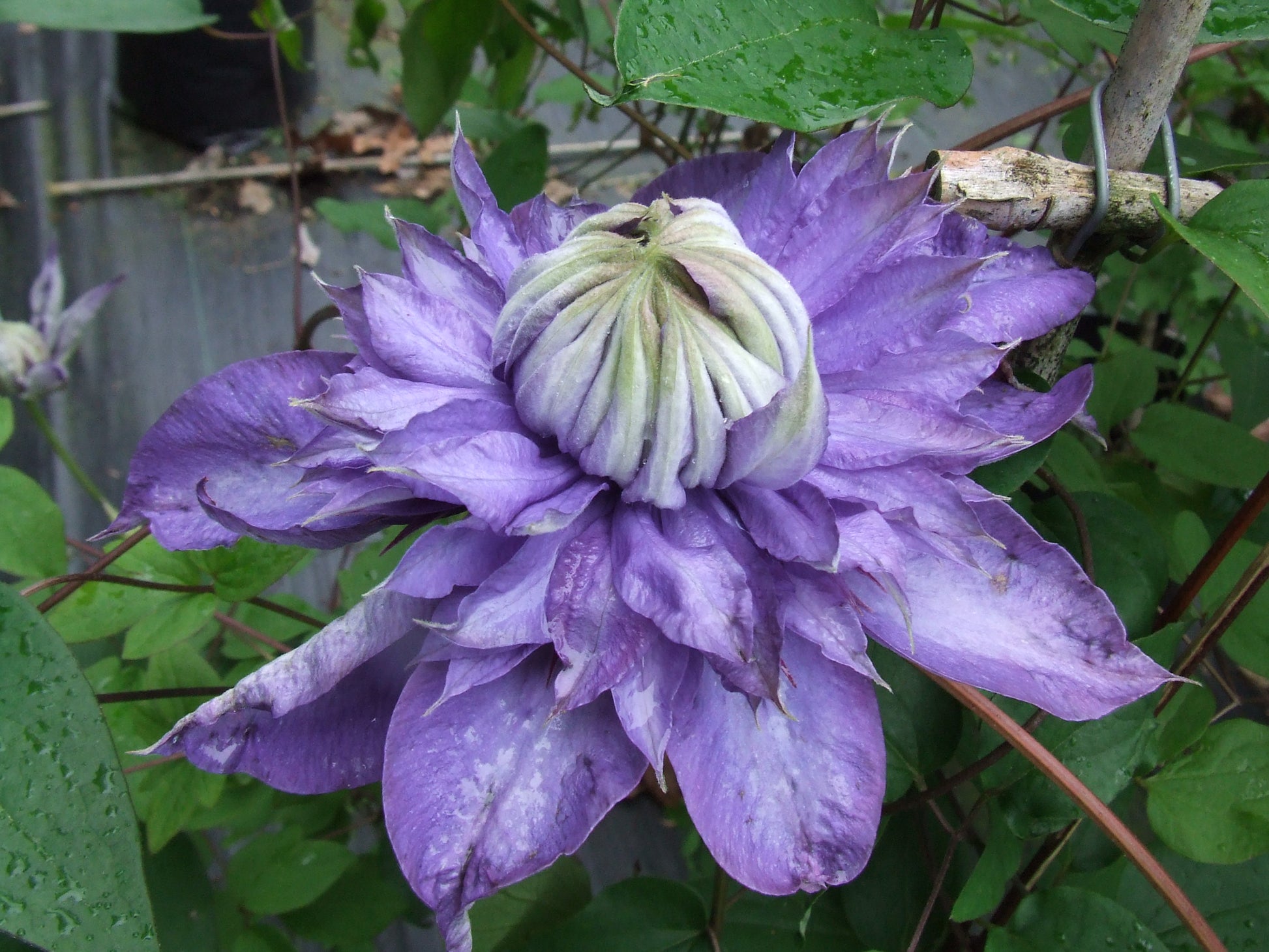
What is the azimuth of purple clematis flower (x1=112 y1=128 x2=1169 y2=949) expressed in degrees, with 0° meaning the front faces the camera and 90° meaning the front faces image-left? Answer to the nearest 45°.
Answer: approximately 0°
